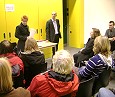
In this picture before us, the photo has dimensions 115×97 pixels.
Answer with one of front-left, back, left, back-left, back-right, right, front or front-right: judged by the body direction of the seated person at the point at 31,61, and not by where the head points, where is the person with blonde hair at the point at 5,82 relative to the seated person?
back

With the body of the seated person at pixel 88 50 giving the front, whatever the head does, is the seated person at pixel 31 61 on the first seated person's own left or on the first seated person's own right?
on the first seated person's own left

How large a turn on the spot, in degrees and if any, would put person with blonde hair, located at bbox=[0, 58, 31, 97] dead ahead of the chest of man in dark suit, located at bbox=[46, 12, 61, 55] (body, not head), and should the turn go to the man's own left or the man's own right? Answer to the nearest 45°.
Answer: approximately 45° to the man's own right

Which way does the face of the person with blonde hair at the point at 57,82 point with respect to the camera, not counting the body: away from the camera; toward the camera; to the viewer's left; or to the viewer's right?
away from the camera

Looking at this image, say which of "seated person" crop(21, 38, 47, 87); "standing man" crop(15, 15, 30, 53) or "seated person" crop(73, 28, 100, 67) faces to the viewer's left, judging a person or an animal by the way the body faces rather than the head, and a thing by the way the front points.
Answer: "seated person" crop(73, 28, 100, 67)

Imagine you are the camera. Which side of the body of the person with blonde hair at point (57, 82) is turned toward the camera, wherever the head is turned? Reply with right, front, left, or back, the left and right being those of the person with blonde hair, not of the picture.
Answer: back

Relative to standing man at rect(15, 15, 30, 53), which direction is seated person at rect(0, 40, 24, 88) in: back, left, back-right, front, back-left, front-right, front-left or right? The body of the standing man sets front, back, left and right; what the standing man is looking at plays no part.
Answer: front-right

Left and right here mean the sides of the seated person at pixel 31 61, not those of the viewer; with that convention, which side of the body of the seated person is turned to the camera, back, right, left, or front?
back

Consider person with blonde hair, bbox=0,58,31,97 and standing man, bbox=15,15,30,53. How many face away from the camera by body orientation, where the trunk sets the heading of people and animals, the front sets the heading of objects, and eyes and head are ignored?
1

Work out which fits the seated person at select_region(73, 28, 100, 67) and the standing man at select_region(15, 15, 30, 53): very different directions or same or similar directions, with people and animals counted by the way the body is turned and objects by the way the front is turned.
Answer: very different directions

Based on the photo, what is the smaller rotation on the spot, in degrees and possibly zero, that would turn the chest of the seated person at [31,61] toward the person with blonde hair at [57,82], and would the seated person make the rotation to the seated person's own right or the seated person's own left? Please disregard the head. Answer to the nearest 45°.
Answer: approximately 180°

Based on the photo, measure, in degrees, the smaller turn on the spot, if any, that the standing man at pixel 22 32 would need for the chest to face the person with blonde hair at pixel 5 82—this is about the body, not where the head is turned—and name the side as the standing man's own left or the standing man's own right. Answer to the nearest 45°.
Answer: approximately 45° to the standing man's own right

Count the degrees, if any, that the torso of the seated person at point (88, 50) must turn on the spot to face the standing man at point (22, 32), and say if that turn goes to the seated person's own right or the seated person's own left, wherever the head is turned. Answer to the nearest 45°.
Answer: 0° — they already face them

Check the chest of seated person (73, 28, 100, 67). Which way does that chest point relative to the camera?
to the viewer's left

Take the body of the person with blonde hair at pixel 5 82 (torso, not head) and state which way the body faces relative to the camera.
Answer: away from the camera

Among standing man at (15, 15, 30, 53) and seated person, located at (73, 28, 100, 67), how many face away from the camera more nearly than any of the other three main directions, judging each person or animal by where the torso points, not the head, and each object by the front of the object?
0

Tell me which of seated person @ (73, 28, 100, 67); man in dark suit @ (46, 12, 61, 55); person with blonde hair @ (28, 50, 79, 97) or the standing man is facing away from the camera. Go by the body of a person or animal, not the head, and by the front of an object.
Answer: the person with blonde hair
